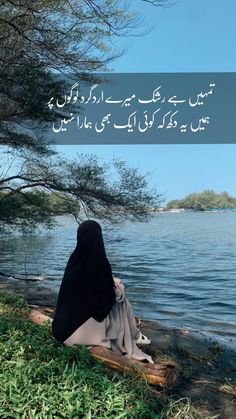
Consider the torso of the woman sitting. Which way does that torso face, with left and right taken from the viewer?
facing away from the viewer and to the right of the viewer

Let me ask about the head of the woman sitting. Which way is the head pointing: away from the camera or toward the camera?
away from the camera

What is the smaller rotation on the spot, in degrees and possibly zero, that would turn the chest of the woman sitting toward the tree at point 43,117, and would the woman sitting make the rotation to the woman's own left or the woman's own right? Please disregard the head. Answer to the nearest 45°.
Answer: approximately 45° to the woman's own left
